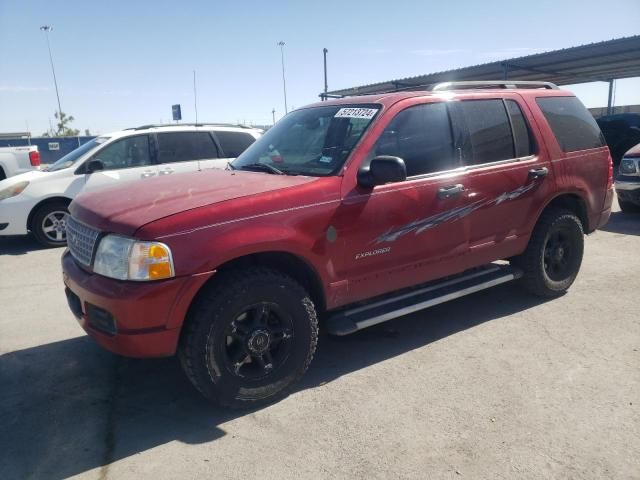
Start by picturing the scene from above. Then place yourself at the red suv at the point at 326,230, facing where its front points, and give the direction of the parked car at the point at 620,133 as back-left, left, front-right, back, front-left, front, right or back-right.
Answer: back

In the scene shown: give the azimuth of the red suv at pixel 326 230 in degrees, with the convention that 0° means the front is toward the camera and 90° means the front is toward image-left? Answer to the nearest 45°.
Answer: approximately 45°

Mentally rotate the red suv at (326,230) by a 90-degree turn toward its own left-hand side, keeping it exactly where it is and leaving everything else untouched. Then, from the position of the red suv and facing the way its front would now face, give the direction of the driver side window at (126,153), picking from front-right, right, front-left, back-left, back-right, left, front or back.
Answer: back

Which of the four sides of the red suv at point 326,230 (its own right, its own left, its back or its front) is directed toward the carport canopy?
back
